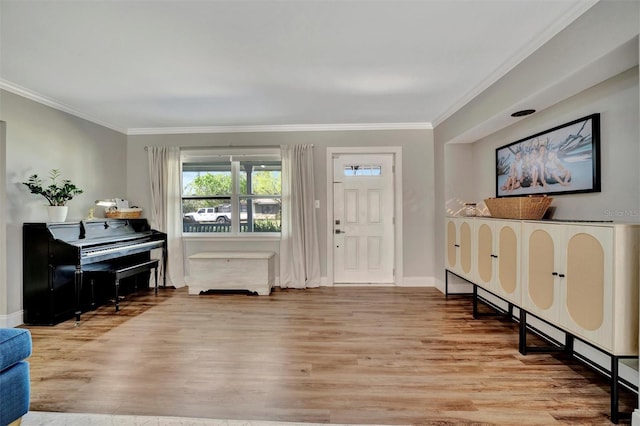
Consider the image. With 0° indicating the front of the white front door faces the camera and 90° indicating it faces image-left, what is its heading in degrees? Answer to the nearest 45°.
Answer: approximately 0°

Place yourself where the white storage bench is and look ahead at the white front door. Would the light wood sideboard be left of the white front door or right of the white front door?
right

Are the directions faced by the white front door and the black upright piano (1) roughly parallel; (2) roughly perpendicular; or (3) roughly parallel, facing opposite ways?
roughly perpendicular

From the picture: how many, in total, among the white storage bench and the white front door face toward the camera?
2

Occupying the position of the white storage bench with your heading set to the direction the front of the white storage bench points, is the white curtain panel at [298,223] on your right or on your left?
on your left

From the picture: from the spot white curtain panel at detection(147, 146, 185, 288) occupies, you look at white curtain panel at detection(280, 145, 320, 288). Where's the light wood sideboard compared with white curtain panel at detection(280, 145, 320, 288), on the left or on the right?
right

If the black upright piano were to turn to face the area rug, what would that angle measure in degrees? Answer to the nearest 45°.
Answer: approximately 45° to its right

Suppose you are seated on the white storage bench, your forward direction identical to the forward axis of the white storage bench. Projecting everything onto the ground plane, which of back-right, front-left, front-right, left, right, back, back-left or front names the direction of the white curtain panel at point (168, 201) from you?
back-right

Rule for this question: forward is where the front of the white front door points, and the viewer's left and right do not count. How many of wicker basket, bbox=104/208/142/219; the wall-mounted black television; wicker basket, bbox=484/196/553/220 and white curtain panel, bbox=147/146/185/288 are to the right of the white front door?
2

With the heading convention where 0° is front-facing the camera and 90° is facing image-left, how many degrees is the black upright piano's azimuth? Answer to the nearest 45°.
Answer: approximately 315°

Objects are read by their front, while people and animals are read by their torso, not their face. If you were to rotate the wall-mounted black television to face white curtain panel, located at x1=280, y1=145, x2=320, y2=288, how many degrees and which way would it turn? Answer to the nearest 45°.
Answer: approximately 45° to its right

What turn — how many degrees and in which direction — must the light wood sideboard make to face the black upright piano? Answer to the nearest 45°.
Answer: approximately 45° to its right

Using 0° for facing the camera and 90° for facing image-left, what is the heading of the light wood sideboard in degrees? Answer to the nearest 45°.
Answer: approximately 45°
